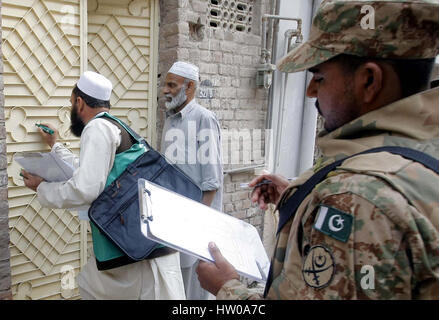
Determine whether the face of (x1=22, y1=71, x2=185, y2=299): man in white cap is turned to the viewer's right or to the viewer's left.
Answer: to the viewer's left

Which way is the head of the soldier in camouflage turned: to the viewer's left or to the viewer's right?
to the viewer's left

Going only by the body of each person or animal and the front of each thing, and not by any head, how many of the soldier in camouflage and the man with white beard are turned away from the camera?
0

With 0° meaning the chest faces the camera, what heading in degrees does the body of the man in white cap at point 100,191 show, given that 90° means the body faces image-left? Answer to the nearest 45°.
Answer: approximately 135°

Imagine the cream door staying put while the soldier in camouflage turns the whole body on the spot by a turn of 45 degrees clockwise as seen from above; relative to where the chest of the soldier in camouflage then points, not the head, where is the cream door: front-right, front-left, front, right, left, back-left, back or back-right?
front

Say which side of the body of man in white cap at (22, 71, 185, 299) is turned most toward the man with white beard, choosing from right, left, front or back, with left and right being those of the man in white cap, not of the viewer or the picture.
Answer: right

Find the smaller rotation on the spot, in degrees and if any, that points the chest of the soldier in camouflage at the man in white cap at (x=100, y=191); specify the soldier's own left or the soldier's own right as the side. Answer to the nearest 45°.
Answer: approximately 45° to the soldier's own right

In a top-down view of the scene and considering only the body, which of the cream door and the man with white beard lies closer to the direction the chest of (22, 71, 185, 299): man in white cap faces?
the cream door

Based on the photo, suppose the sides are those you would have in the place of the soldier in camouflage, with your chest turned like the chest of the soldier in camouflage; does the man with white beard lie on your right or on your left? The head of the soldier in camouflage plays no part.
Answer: on your right

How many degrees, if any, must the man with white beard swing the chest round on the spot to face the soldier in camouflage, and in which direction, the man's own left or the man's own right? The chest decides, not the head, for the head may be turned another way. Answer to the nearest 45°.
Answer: approximately 45° to the man's own left

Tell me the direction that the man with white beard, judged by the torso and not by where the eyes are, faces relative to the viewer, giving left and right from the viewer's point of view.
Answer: facing the viewer and to the left of the viewer

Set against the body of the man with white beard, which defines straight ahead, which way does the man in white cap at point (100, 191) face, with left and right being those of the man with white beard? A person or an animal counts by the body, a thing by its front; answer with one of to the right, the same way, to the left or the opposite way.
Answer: to the right

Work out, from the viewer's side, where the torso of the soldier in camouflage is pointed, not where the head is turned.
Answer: to the viewer's left

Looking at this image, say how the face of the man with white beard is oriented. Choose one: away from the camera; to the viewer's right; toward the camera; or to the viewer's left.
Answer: to the viewer's left

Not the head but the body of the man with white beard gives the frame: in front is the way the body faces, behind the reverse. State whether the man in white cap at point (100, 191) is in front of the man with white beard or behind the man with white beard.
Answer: in front
